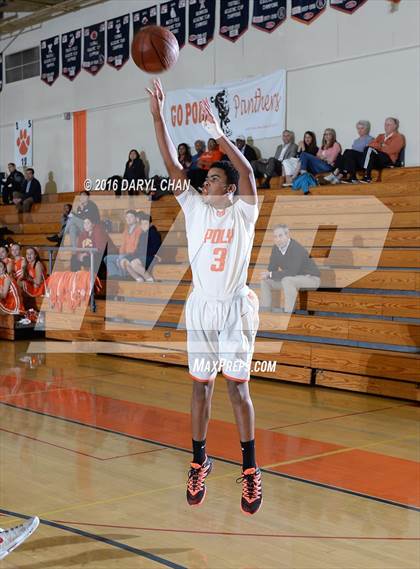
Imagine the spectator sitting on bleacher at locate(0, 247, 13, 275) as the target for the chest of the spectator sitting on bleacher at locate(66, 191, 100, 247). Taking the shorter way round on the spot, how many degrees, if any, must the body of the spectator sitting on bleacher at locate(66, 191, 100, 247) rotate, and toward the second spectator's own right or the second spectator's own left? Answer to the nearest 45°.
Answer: approximately 90° to the second spectator's own right

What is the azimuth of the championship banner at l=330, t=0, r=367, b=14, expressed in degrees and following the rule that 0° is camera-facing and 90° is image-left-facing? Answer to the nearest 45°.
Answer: approximately 0°

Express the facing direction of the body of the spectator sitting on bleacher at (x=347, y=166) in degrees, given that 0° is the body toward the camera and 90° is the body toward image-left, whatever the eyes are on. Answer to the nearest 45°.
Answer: approximately 45°

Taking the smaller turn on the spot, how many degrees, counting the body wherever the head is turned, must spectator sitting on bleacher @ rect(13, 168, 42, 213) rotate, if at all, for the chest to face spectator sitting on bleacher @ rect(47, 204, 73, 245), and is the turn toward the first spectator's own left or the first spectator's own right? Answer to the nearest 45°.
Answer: approximately 45° to the first spectator's own left

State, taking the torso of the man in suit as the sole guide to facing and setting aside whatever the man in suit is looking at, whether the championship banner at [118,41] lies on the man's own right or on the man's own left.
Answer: on the man's own right

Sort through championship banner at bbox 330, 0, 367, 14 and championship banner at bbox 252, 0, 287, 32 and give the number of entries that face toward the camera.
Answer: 2

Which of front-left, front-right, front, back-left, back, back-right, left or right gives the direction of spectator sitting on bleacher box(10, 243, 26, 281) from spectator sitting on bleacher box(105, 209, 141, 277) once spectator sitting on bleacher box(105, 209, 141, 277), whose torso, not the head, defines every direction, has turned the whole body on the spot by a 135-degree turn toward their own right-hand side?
front-left

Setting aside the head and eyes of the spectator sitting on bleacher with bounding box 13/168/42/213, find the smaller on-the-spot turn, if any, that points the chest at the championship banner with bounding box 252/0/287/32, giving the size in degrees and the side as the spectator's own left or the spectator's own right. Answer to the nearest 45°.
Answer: approximately 90° to the spectator's own left
